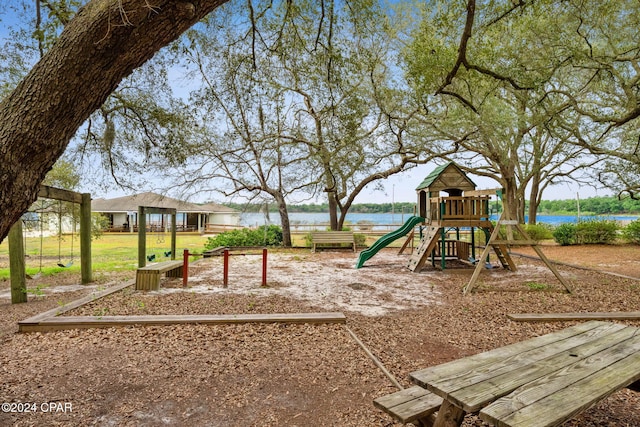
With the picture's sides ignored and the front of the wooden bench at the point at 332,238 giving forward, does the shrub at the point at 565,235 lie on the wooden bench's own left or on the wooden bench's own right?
on the wooden bench's own left

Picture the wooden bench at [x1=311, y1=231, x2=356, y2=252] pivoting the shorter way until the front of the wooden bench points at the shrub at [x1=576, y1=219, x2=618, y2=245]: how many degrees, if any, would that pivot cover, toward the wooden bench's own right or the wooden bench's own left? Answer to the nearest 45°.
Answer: approximately 90° to the wooden bench's own left

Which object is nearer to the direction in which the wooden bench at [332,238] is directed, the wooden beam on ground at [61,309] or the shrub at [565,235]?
the wooden beam on ground

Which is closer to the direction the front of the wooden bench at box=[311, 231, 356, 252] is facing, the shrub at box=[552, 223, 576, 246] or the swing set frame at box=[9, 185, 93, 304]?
the swing set frame

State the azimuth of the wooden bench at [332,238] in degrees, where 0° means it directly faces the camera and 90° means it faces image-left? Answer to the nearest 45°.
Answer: approximately 0°

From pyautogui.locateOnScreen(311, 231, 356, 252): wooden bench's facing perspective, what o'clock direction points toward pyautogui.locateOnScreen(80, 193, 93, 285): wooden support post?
The wooden support post is roughly at 1 o'clock from the wooden bench.

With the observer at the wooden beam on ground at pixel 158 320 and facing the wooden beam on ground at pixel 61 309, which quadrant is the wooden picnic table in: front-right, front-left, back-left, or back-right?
back-left

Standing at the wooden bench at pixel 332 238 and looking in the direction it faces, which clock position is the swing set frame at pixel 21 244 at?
The swing set frame is roughly at 1 o'clock from the wooden bench.

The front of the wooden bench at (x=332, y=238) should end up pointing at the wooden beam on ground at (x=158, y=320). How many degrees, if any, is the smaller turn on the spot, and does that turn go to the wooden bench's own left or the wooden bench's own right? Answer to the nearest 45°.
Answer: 0° — it already faces it

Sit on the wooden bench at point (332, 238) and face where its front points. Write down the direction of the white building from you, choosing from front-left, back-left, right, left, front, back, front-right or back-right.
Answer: back-right
